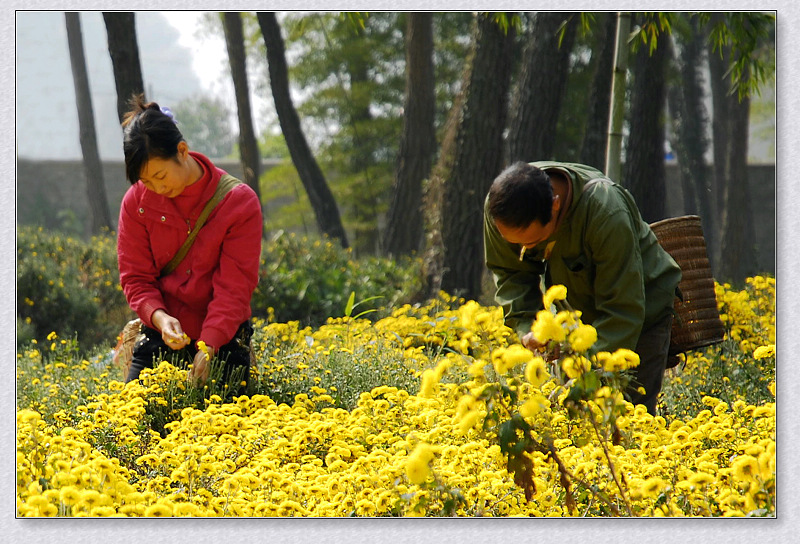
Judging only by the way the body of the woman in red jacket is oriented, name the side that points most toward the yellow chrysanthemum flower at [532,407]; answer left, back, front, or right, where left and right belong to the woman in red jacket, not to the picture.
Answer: left

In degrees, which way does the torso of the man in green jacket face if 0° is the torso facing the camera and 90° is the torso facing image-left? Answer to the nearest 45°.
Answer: approximately 45°

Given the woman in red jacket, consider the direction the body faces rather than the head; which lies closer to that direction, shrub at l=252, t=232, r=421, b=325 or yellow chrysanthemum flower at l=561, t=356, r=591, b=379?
the yellow chrysanthemum flower

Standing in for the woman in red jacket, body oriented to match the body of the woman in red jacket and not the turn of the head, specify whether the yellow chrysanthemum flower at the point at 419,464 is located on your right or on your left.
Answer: on your left

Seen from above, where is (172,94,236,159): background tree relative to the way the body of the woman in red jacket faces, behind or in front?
behind

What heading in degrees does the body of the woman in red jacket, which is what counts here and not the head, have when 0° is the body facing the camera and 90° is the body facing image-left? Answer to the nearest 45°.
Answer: approximately 45°
